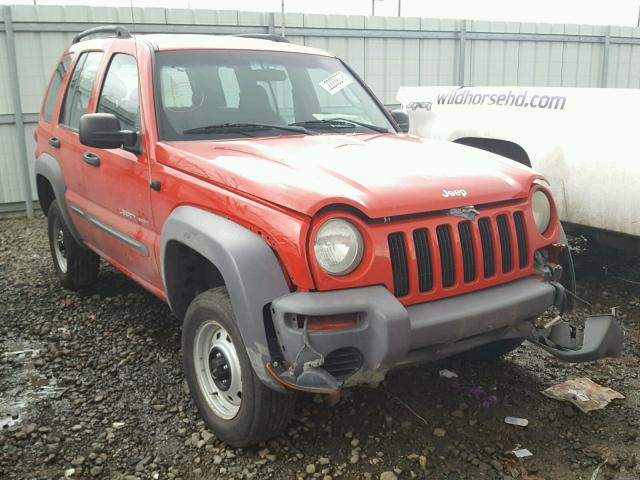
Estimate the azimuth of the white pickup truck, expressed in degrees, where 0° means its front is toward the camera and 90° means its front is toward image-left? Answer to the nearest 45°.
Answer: approximately 315°

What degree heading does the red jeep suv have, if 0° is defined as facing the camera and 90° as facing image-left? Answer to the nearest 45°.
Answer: approximately 315°

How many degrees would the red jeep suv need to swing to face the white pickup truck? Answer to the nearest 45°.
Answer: approximately 90° to its left

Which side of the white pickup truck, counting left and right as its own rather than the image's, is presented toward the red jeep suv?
right
